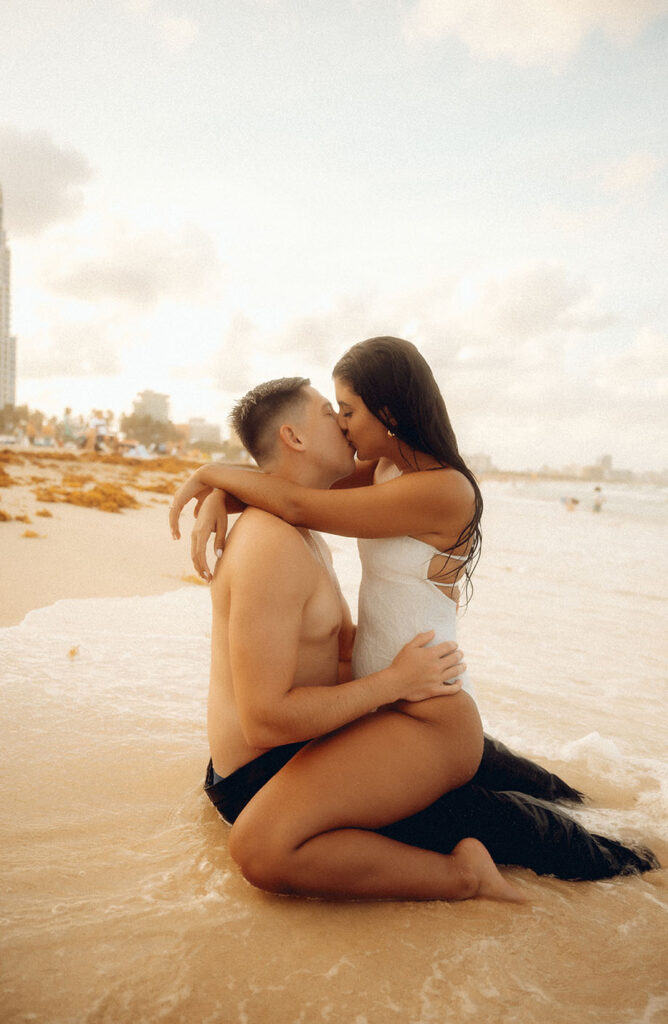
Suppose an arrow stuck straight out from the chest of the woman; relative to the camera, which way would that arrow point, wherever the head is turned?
to the viewer's left

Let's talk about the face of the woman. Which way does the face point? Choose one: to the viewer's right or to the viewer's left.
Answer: to the viewer's left

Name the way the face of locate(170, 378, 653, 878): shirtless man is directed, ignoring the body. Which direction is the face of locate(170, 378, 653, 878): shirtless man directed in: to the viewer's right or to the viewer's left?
to the viewer's right

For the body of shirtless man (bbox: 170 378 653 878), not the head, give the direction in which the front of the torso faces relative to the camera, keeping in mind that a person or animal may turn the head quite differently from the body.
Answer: to the viewer's right
